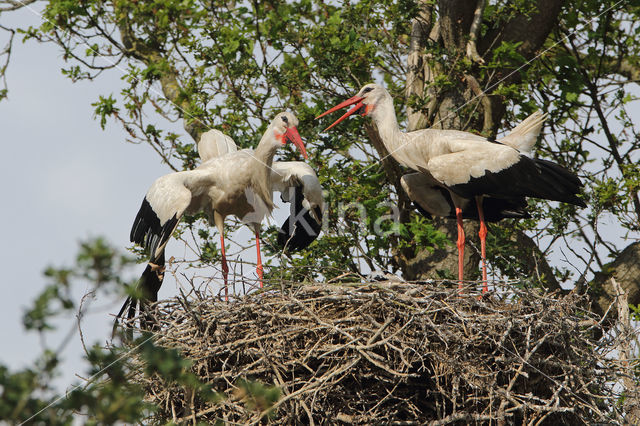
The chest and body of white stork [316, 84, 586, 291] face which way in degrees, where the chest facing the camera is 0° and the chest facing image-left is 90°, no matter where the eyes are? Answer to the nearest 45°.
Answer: approximately 90°
